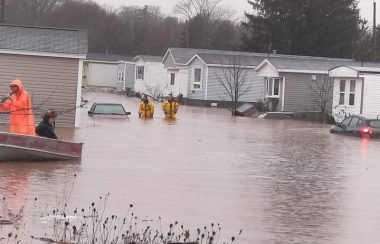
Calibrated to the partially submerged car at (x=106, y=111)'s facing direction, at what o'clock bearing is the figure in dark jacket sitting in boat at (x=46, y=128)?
The figure in dark jacket sitting in boat is roughly at 12 o'clock from the partially submerged car.

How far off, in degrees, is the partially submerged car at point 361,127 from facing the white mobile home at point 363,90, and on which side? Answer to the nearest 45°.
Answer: approximately 45° to its right

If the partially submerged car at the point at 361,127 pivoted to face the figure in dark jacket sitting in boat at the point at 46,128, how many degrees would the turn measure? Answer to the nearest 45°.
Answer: approximately 90° to its left

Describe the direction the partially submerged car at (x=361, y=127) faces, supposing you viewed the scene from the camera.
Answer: facing away from the viewer and to the left of the viewer

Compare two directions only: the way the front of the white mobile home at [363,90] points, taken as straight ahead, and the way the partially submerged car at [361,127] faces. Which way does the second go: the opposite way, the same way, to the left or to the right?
to the right

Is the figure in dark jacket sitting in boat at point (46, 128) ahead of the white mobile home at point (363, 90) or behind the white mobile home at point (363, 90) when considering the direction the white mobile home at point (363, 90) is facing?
ahead

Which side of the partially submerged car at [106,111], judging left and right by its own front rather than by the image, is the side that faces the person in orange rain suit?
front

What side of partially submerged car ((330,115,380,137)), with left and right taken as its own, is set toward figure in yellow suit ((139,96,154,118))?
front

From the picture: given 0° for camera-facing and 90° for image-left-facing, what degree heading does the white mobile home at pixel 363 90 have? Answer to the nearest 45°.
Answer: approximately 45°
